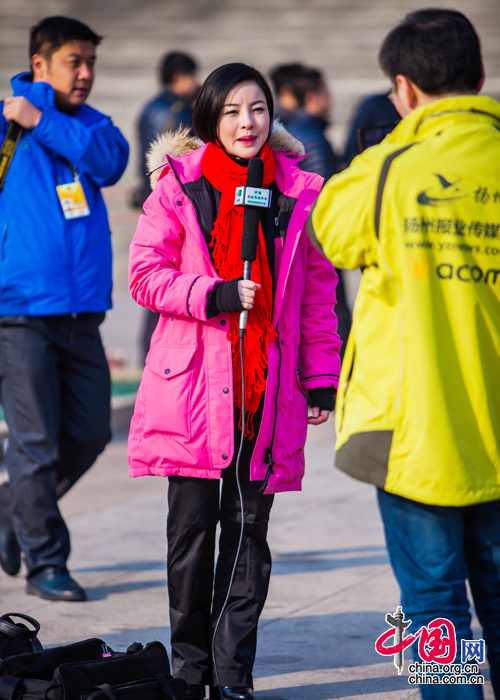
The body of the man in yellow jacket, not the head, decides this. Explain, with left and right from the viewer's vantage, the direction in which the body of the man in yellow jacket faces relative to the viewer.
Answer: facing away from the viewer and to the left of the viewer

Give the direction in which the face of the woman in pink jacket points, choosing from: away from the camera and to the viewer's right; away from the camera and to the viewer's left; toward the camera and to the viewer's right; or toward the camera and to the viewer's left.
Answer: toward the camera and to the viewer's right

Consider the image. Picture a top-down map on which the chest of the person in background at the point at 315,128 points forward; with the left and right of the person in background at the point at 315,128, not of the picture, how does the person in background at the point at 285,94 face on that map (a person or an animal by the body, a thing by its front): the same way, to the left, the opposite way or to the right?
the same way

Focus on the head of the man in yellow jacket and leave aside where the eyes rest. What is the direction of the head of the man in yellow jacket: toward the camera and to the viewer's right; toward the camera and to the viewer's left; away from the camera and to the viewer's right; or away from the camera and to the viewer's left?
away from the camera and to the viewer's left

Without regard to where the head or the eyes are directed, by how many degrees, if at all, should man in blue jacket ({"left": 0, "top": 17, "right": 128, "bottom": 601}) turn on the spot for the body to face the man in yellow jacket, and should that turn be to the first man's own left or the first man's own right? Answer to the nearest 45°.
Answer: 0° — they already face them

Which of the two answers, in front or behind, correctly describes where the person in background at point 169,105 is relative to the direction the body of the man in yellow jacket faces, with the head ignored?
in front

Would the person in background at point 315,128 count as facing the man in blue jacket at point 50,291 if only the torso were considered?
no

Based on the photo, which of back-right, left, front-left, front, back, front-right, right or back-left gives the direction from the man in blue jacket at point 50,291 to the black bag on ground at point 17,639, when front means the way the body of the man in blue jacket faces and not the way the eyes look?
front-right

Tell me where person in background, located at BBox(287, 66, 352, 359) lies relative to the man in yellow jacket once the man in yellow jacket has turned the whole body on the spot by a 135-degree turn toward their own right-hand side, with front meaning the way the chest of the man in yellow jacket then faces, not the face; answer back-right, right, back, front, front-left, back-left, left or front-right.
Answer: left

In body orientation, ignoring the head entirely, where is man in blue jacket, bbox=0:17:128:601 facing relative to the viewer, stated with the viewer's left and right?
facing the viewer and to the right of the viewer

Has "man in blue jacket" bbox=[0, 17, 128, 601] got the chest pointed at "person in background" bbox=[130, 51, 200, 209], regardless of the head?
no
